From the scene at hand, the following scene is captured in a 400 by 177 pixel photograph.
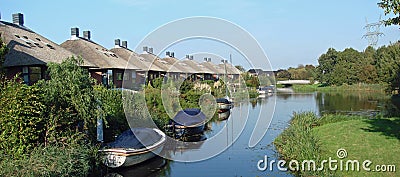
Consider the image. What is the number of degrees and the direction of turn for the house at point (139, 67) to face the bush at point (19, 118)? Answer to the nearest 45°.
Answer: approximately 45° to its right

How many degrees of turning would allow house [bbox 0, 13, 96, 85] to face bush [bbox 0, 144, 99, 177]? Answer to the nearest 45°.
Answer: approximately 45° to its right

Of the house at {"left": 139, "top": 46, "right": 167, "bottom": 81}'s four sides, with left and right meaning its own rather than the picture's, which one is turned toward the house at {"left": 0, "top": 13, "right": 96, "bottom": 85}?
right

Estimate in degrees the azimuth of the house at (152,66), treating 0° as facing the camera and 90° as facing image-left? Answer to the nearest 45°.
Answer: approximately 315°

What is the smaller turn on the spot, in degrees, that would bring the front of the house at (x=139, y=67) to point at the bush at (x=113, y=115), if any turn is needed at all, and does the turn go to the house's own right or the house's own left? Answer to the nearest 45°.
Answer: approximately 45° to the house's own right

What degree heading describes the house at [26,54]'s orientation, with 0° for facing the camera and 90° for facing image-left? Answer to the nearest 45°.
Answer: approximately 315°

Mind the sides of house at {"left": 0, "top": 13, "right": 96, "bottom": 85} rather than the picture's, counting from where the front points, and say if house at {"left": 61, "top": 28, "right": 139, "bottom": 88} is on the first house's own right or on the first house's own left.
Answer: on the first house's own left
